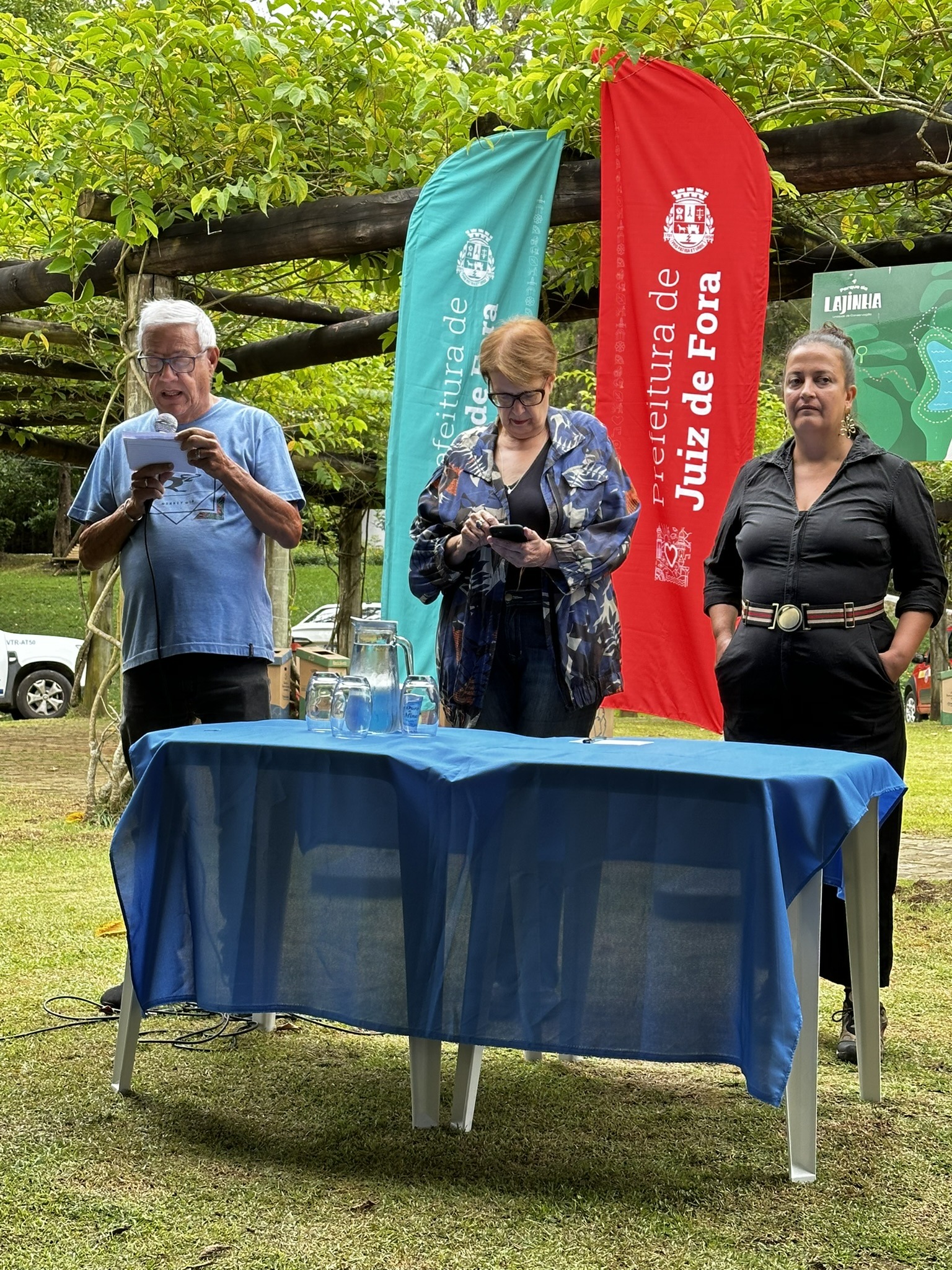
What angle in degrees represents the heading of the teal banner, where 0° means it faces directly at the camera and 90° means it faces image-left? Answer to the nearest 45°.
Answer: approximately 0°

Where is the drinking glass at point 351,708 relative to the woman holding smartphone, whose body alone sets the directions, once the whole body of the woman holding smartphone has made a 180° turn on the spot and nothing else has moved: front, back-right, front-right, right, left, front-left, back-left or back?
back-left

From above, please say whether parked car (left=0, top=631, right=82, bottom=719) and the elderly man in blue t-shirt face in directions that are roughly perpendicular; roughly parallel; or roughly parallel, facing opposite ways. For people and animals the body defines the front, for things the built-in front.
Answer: roughly perpendicular

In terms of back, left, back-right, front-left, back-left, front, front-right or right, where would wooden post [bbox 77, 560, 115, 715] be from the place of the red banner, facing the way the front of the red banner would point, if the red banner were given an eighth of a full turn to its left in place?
back

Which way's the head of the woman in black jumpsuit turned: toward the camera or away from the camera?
toward the camera

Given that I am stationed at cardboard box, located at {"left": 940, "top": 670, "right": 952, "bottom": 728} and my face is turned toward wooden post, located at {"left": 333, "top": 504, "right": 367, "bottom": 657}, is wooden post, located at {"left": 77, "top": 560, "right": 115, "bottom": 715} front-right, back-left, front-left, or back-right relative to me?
front-left

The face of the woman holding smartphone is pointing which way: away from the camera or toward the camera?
toward the camera

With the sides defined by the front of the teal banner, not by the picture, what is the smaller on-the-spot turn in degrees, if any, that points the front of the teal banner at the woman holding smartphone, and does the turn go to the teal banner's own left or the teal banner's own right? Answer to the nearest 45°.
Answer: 0° — it already faces them

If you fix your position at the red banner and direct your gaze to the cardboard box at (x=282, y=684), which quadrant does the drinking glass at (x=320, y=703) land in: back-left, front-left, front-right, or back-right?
back-left

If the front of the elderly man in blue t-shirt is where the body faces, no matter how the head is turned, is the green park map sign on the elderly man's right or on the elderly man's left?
on the elderly man's left

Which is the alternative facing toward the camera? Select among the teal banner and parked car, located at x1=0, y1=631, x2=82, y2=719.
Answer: the teal banner

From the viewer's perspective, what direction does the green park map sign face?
toward the camera
